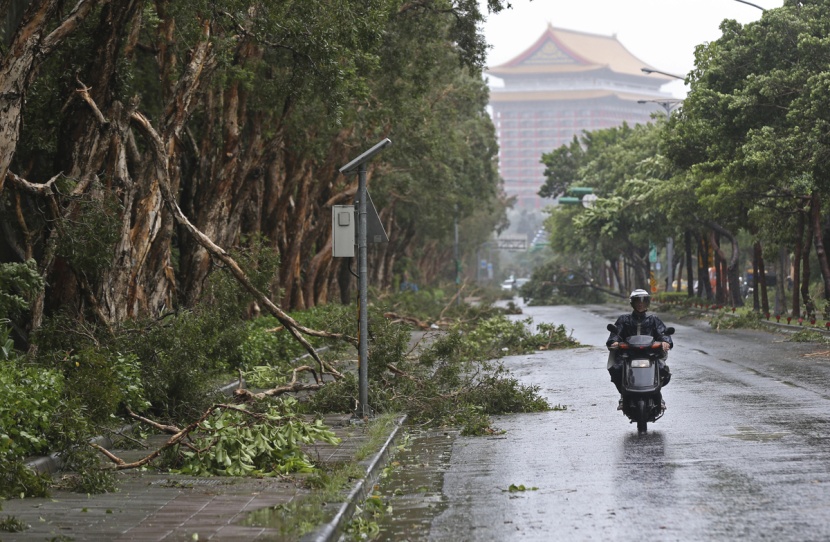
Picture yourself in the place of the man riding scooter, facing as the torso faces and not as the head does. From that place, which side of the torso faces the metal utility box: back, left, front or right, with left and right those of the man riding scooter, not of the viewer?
right

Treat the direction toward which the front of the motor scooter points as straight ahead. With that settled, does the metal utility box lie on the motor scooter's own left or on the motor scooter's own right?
on the motor scooter's own right

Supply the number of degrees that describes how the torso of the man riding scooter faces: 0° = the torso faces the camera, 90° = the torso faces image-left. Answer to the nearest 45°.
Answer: approximately 0°
